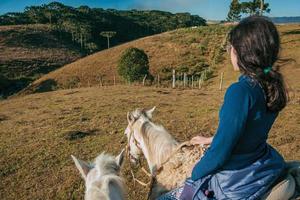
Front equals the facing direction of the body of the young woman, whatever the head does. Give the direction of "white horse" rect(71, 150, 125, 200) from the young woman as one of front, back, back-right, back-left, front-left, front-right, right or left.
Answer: front-left

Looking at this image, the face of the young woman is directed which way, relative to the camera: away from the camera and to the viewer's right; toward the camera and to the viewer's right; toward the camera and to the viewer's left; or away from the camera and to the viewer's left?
away from the camera and to the viewer's left

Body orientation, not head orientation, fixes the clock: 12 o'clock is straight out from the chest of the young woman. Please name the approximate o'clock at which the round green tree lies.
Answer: The round green tree is roughly at 1 o'clock from the young woman.

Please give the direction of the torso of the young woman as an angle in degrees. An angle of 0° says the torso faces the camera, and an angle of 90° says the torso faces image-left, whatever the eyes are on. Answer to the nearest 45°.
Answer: approximately 135°

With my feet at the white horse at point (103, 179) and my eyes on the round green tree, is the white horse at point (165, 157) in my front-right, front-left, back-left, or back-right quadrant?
front-right
